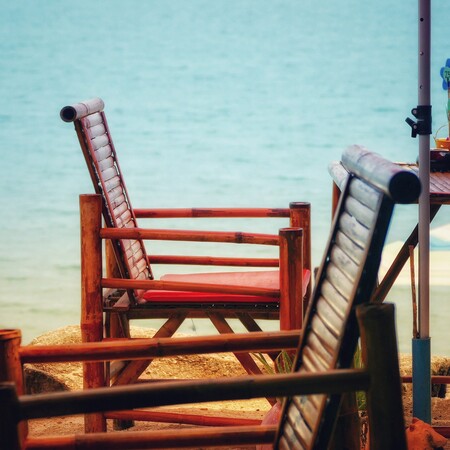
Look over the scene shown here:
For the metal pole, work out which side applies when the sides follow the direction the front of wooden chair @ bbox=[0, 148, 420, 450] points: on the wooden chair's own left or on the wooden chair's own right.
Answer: on the wooden chair's own right

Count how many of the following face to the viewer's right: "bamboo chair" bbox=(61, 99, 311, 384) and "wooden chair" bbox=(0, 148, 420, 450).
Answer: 1

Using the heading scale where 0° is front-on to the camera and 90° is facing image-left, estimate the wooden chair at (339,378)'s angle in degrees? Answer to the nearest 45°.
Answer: approximately 90°

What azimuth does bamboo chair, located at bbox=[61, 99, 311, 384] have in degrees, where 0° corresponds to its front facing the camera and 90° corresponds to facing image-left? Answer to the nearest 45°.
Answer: approximately 270°

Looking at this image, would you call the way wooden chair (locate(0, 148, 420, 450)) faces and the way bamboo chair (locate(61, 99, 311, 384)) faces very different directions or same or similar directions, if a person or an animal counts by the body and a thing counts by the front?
very different directions

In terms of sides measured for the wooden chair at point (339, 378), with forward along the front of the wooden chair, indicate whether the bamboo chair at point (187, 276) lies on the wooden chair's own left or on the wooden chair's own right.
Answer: on the wooden chair's own right

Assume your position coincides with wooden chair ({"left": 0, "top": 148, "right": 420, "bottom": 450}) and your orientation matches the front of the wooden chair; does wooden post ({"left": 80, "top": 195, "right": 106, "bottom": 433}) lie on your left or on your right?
on your right

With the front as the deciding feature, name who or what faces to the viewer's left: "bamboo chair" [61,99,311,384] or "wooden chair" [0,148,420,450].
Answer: the wooden chair

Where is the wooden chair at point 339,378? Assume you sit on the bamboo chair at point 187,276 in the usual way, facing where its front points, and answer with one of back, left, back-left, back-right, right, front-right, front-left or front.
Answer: right
